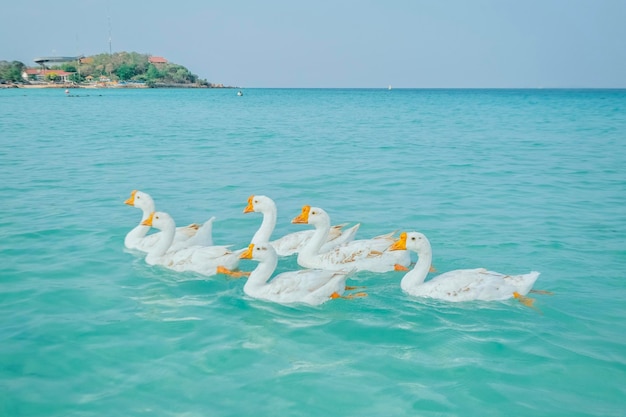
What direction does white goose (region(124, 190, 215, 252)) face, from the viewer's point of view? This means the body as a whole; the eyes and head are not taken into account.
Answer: to the viewer's left

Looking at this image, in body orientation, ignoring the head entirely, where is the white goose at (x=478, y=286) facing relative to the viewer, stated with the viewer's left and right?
facing to the left of the viewer

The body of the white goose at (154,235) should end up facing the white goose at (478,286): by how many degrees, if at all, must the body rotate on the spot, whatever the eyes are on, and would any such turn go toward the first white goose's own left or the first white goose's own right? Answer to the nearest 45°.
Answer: approximately 135° to the first white goose's own left

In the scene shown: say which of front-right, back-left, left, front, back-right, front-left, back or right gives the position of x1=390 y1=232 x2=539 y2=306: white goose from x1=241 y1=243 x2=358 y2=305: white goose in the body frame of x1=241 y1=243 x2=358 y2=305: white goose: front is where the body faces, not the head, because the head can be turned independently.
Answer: back

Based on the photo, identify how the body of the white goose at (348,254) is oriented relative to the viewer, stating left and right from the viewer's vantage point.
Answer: facing to the left of the viewer

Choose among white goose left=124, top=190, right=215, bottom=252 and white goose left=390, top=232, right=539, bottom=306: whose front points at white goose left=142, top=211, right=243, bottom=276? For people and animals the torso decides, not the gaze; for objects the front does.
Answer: white goose left=390, top=232, right=539, bottom=306

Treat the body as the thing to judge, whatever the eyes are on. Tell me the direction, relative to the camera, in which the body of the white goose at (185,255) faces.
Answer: to the viewer's left

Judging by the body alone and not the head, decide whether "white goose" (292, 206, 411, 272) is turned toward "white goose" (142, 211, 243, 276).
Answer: yes

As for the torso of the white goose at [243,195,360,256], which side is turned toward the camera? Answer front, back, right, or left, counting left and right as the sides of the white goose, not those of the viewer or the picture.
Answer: left

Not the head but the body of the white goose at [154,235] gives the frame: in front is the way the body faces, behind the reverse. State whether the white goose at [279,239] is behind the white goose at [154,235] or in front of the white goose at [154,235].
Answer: behind

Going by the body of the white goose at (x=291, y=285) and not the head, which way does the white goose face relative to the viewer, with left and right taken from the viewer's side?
facing to the left of the viewer

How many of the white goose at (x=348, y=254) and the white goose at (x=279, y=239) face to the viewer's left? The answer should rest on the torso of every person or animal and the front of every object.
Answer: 2

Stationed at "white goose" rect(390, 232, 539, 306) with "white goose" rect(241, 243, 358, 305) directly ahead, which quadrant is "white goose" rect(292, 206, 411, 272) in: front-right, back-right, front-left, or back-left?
front-right
